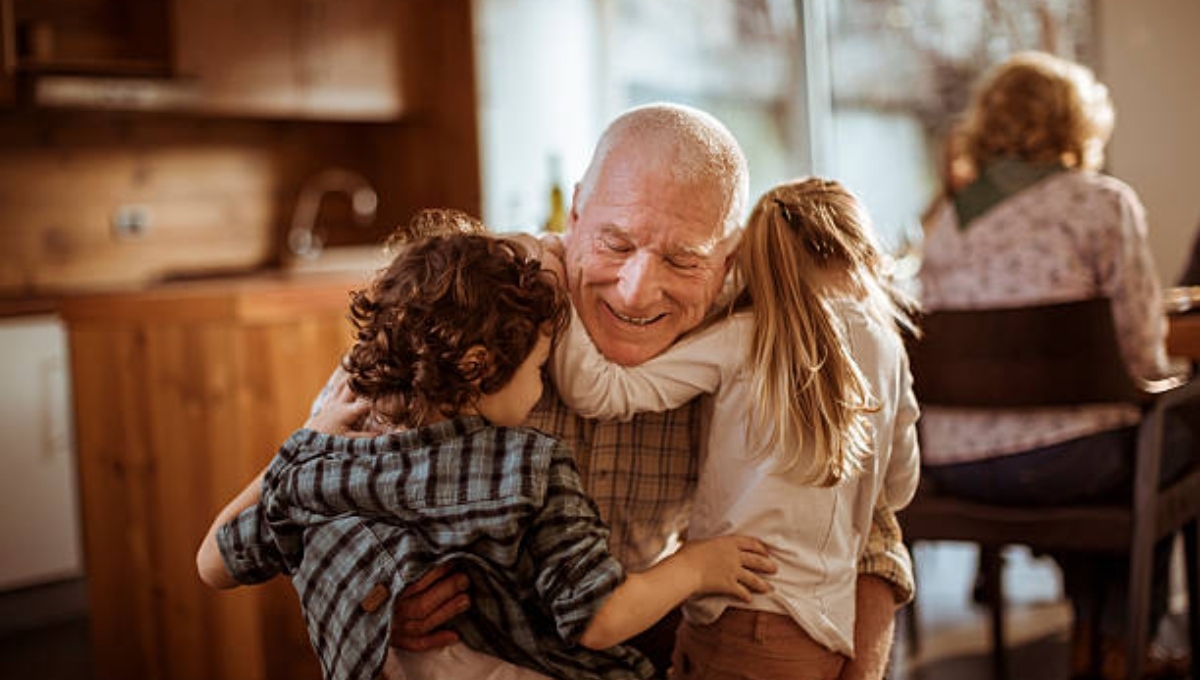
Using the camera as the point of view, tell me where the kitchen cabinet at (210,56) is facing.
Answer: facing the viewer

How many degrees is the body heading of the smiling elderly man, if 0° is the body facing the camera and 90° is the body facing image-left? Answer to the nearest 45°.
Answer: approximately 0°

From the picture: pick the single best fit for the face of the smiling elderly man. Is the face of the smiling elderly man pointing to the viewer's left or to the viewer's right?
to the viewer's left

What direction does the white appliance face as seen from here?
toward the camera

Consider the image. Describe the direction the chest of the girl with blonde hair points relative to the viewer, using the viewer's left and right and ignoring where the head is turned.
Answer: facing away from the viewer and to the left of the viewer

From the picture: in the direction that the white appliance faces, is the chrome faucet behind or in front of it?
behind
